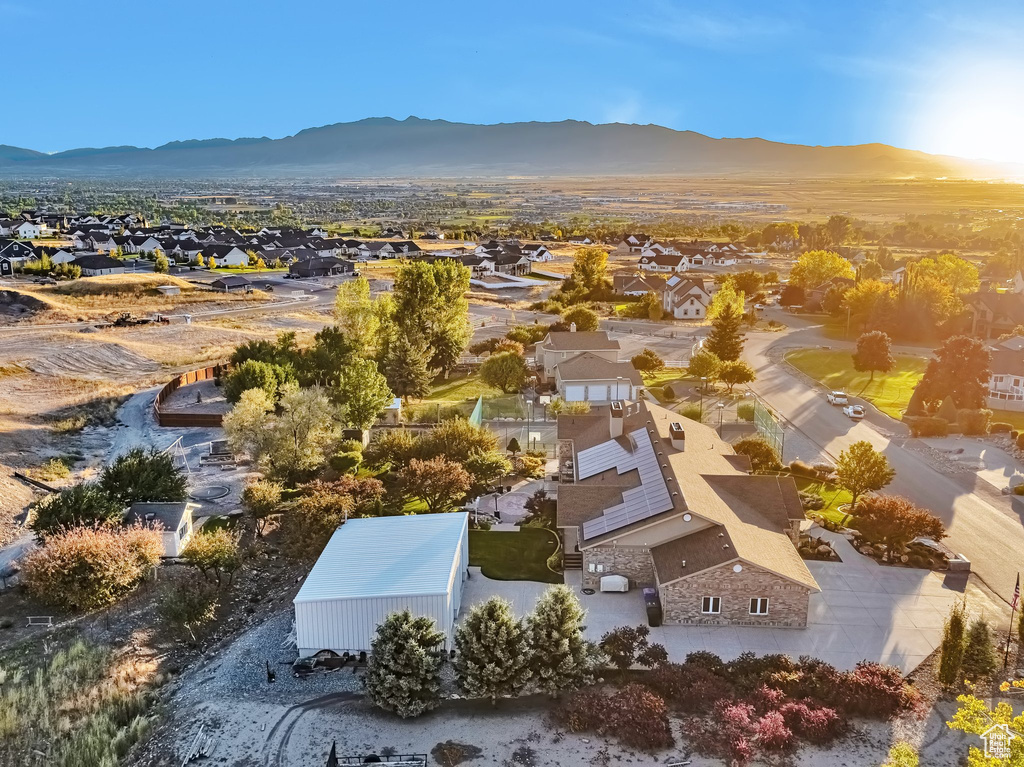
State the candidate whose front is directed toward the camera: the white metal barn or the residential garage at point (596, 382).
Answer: the residential garage

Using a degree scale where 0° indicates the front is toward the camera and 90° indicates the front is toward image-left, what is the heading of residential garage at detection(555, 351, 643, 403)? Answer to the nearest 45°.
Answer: approximately 0°

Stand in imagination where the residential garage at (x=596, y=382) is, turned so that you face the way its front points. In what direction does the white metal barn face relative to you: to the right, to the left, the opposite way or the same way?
to the left

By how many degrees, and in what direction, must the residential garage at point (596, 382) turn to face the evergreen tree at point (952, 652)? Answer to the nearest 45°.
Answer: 0° — it already faces it

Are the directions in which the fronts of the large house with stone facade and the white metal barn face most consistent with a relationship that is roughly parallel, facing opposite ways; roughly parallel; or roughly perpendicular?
roughly parallel

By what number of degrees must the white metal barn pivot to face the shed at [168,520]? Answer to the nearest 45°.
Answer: approximately 135° to its left

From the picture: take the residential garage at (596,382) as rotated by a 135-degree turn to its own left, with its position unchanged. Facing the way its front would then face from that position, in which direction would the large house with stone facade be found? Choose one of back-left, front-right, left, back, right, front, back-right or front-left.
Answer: back-right

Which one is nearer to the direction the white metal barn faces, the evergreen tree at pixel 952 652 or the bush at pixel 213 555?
the evergreen tree

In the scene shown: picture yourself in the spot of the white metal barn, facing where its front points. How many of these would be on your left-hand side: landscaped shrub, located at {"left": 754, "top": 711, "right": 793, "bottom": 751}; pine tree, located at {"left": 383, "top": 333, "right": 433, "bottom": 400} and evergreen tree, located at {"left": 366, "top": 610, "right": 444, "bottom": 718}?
1

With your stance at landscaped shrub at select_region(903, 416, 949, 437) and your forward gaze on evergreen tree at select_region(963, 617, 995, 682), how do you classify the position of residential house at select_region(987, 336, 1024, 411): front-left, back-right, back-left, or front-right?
back-left

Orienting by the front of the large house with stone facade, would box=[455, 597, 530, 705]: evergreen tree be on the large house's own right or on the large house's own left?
on the large house's own right

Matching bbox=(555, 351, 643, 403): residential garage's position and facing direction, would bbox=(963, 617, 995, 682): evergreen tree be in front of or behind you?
in front

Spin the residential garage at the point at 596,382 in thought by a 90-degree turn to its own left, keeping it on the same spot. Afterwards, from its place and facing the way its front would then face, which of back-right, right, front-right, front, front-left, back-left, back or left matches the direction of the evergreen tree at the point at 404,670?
right

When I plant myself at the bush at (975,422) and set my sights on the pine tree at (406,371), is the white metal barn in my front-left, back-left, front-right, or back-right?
front-left

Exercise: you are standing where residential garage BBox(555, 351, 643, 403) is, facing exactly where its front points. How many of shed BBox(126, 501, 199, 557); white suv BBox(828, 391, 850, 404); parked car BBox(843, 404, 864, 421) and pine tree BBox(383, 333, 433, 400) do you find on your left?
2
